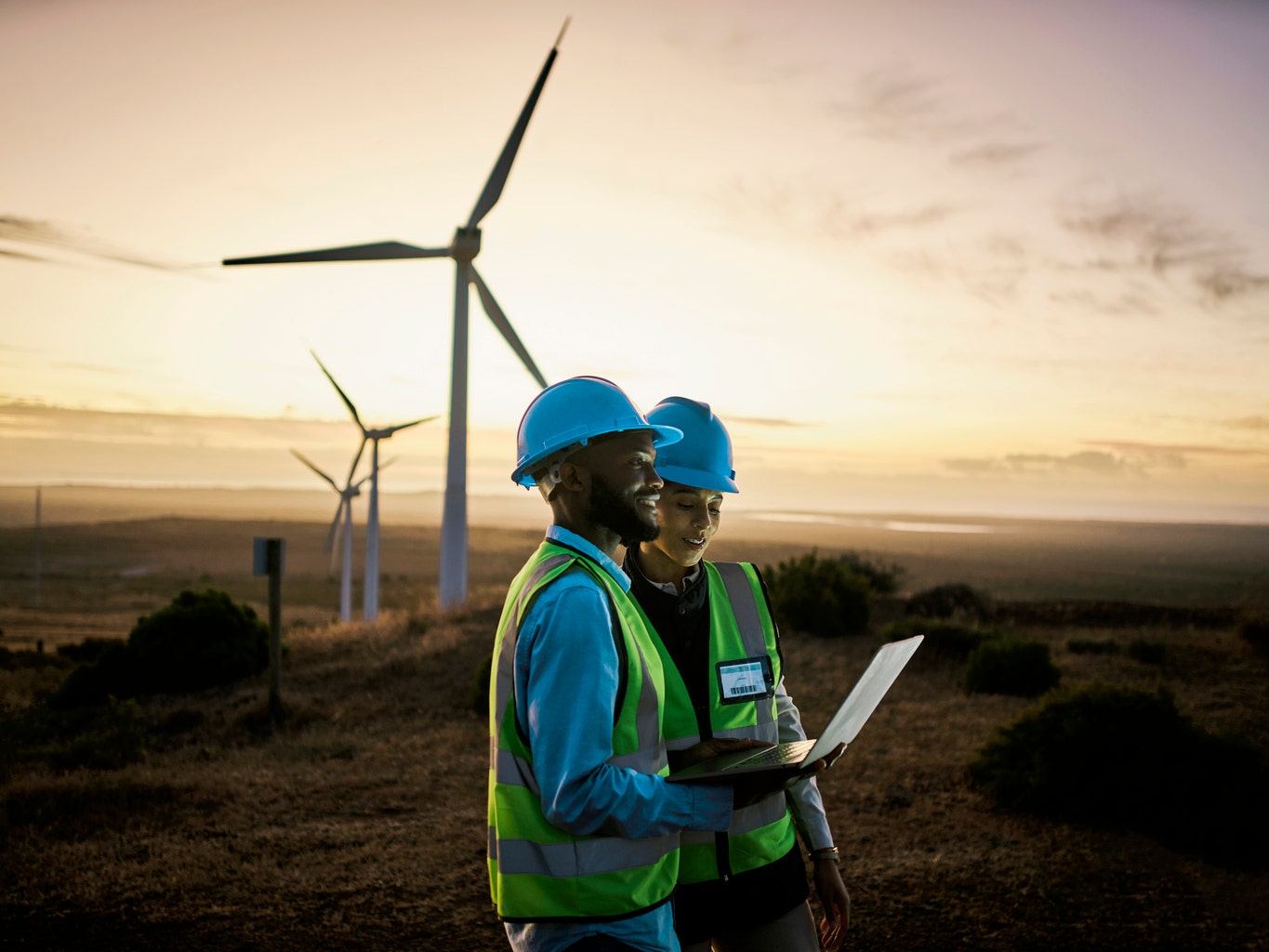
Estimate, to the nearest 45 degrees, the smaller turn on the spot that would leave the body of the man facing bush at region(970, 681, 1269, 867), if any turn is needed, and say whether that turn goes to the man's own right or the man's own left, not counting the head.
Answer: approximately 45° to the man's own left

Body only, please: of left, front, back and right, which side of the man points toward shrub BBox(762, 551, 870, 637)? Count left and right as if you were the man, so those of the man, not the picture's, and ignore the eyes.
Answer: left

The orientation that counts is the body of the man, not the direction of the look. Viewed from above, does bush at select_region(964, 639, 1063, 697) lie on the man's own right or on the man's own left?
on the man's own left

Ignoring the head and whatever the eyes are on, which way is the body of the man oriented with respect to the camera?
to the viewer's right

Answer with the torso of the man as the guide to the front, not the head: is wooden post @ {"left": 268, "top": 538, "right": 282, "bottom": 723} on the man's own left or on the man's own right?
on the man's own left

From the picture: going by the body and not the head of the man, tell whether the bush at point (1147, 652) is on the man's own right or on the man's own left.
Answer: on the man's own left

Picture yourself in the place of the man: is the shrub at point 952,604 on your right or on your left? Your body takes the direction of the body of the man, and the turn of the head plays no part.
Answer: on your left

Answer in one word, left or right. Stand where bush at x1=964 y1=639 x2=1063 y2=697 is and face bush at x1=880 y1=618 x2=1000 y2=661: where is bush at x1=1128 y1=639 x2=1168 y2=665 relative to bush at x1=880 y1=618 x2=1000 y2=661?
right

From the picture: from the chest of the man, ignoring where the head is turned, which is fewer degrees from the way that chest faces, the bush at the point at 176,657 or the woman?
the woman
